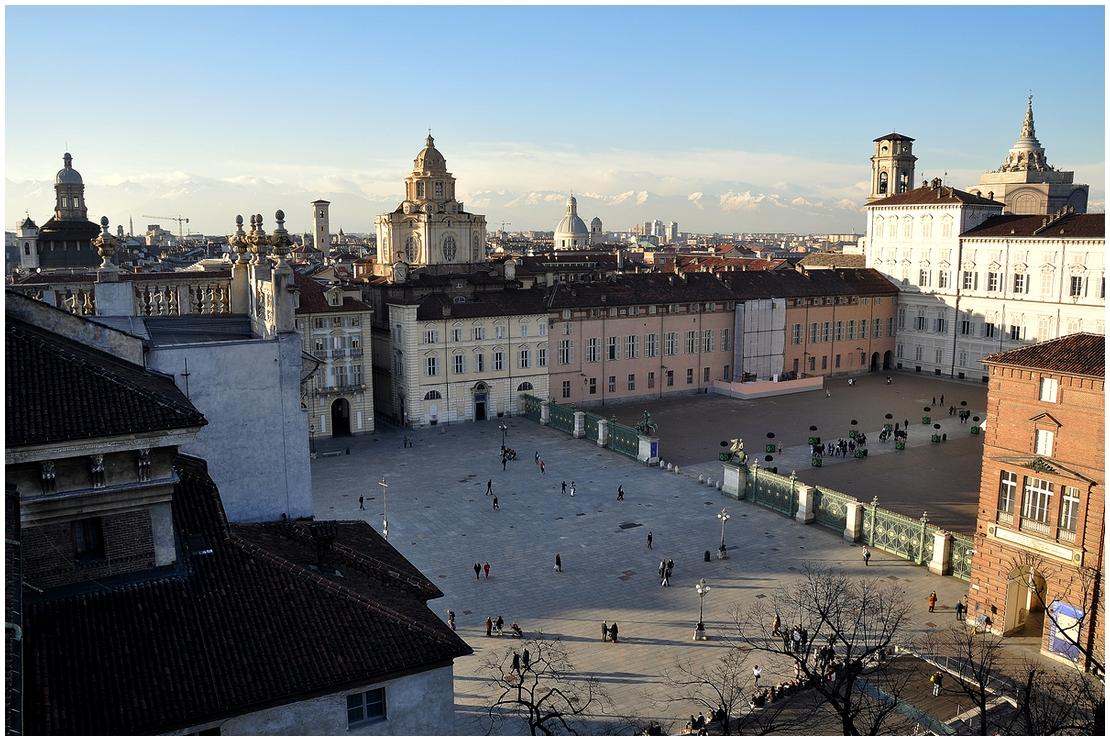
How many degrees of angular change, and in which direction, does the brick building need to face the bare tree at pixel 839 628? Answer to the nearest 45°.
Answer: approximately 45° to its right

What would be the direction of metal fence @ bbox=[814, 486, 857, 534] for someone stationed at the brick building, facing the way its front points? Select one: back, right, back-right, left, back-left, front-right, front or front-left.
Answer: right

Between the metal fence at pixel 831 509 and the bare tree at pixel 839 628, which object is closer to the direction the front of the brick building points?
the bare tree

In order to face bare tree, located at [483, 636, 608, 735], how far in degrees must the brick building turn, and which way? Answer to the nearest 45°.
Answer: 0° — it already faces it

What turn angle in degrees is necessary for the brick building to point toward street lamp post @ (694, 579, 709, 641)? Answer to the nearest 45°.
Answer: approximately 45° to its right

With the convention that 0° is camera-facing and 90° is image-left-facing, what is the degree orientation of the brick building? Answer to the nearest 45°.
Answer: approximately 45°

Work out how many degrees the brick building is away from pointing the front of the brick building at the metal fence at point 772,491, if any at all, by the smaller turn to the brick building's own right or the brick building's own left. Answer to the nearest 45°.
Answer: approximately 90° to the brick building's own right

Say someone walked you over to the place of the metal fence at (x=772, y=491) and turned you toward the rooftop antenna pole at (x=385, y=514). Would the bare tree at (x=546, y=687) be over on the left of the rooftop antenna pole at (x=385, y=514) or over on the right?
left

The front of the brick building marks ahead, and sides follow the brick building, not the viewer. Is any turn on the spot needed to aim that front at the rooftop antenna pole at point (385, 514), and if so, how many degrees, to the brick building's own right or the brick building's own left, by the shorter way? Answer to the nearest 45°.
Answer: approximately 45° to the brick building's own right

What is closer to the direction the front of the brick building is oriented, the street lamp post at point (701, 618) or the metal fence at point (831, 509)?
the street lamp post
